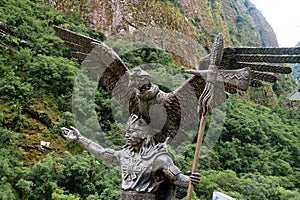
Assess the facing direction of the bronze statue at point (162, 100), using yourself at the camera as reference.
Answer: facing the viewer and to the left of the viewer
